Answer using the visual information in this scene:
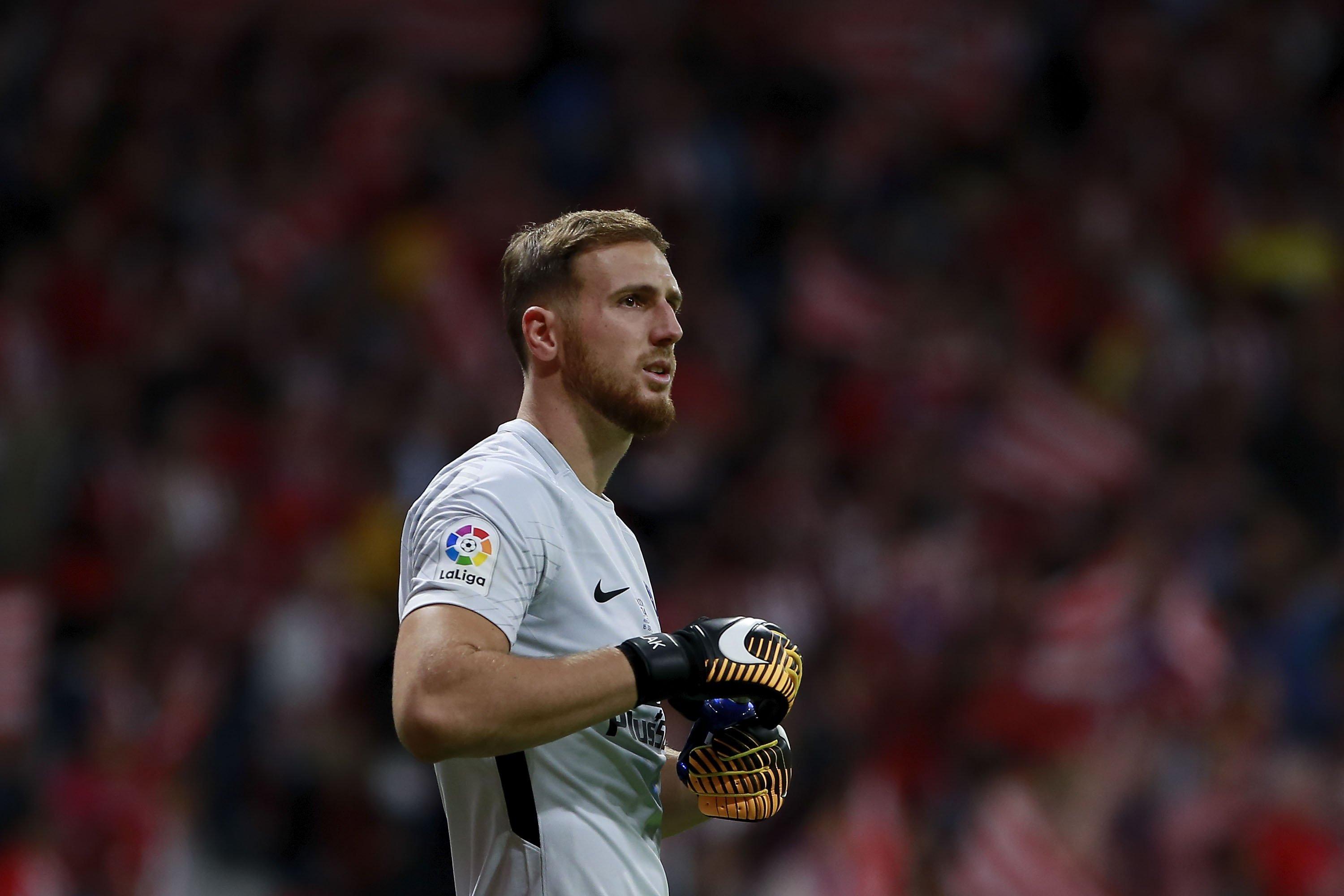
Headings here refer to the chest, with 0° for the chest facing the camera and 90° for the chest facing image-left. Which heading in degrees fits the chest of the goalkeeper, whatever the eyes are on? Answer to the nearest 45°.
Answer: approximately 270°

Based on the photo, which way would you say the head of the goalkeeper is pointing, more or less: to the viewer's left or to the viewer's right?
to the viewer's right
